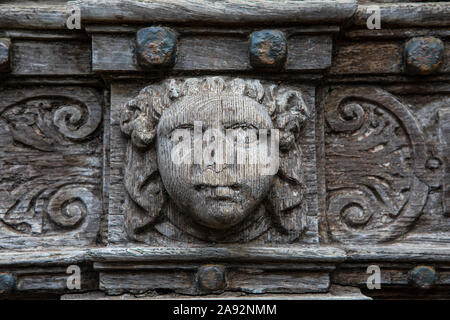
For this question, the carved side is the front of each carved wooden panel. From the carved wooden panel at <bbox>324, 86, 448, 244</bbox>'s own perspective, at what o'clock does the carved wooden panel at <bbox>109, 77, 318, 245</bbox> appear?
the carved wooden panel at <bbox>109, 77, 318, 245</bbox> is roughly at 2 o'clock from the carved wooden panel at <bbox>324, 86, 448, 244</bbox>.

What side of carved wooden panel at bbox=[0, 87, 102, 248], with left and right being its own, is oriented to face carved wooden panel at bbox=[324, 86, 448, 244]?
left

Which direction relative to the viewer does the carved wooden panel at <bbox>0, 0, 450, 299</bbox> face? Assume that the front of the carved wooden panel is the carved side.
toward the camera

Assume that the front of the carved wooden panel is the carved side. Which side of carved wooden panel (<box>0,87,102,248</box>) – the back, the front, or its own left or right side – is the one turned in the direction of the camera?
front

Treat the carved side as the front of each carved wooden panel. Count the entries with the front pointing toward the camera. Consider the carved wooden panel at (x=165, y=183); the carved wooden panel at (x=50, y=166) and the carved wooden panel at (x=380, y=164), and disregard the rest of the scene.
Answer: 3

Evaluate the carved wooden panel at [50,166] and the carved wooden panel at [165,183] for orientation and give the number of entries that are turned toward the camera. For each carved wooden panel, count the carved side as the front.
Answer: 2

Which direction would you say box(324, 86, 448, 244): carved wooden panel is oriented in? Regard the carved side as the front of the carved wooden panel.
toward the camera

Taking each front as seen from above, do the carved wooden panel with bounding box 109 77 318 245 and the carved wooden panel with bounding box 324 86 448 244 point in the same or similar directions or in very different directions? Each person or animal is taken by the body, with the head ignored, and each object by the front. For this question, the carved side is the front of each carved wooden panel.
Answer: same or similar directions

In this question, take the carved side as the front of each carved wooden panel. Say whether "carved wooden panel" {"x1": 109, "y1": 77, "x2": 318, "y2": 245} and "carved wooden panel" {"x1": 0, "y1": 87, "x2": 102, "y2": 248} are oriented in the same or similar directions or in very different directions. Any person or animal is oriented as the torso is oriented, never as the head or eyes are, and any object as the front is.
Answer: same or similar directions
